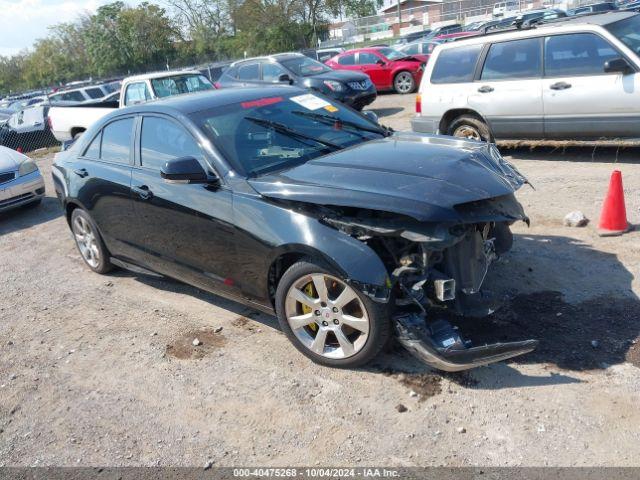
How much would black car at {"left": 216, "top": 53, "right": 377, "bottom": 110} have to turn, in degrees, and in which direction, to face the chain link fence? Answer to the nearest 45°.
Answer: approximately 135° to its right

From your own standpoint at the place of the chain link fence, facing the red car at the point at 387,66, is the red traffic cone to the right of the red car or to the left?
right

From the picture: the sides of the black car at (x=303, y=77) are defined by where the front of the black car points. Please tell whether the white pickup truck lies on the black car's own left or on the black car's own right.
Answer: on the black car's own right

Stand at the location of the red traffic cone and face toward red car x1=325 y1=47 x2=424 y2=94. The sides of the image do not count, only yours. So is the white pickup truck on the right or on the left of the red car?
left

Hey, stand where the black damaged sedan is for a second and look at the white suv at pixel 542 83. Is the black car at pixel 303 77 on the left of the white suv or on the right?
left

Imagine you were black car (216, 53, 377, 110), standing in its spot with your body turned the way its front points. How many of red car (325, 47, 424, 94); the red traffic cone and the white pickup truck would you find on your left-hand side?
1

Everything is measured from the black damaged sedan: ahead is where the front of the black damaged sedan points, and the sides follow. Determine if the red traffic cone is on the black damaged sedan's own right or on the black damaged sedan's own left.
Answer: on the black damaged sedan's own left

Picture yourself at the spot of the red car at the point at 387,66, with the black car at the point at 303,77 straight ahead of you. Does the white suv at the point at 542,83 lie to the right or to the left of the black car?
left

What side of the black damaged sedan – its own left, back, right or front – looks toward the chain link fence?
back

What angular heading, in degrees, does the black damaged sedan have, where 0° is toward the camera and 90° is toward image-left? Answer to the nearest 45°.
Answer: approximately 315°

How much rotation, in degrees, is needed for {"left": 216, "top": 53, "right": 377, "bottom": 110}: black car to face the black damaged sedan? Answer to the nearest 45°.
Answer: approximately 45° to its right

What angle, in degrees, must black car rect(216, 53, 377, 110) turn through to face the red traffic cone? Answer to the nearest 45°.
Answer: approximately 45° to its right
